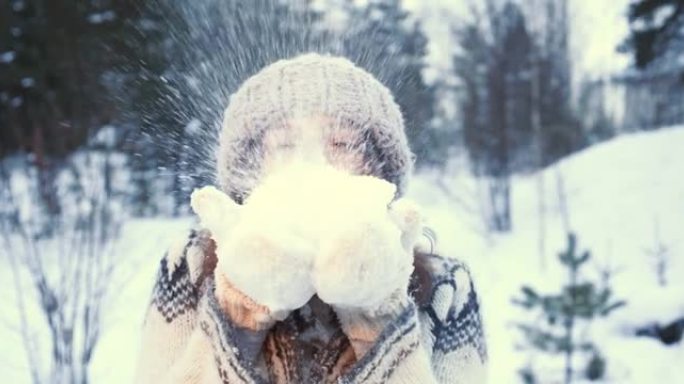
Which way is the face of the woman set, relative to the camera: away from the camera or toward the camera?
toward the camera

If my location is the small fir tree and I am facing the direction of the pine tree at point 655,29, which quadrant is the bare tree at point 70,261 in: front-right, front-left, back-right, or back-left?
back-left

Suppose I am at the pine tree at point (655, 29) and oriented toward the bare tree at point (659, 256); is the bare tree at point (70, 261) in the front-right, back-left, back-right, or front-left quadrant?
front-right

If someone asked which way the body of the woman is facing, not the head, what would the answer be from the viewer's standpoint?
toward the camera

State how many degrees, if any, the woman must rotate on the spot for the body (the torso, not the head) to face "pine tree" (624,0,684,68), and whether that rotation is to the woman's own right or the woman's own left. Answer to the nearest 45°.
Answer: approximately 135° to the woman's own left

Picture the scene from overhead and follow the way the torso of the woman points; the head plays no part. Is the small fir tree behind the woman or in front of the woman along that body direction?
behind

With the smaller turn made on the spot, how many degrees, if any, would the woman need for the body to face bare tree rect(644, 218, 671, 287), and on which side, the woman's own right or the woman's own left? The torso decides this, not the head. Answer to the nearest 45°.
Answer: approximately 135° to the woman's own left
